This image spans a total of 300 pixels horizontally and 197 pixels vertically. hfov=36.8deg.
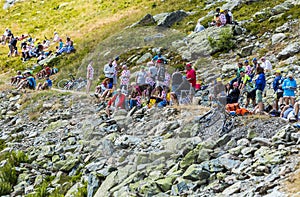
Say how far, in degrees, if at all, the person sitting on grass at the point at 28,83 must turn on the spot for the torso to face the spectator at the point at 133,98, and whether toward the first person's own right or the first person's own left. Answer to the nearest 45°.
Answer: approximately 90° to the first person's own left

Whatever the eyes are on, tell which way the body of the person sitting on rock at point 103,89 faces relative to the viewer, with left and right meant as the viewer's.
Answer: facing the viewer and to the left of the viewer

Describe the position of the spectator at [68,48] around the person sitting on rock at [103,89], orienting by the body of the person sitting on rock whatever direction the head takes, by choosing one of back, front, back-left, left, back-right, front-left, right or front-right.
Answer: back-right

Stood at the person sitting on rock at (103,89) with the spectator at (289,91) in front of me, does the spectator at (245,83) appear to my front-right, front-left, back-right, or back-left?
front-left

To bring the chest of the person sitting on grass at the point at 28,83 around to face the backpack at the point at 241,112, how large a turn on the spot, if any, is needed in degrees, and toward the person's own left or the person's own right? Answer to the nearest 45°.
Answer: approximately 90° to the person's own left

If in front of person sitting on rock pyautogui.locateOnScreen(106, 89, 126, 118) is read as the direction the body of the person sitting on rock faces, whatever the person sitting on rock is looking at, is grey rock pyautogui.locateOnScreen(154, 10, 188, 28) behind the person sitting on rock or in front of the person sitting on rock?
behind

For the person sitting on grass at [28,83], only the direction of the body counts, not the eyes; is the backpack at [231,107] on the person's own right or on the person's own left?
on the person's own left
